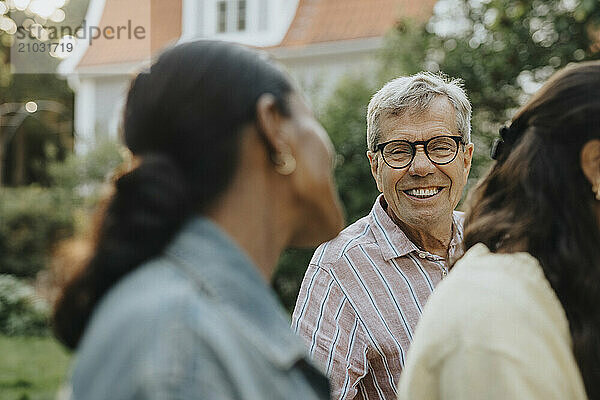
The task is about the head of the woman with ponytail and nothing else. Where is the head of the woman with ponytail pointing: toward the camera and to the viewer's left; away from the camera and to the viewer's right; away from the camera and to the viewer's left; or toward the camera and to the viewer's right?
away from the camera and to the viewer's right

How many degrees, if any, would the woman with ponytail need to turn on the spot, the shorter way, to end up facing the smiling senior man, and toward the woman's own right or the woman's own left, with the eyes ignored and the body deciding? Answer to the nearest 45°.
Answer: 0° — they already face them

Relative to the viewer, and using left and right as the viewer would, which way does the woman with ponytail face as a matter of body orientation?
facing away from the viewer and to the right of the viewer

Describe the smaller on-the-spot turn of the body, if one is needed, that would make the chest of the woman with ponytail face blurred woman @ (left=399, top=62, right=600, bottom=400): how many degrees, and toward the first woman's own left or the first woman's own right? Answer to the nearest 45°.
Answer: approximately 45° to the first woman's own right

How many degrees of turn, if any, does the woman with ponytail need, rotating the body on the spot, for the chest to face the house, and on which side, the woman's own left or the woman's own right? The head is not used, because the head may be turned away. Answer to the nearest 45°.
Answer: approximately 45° to the woman's own left

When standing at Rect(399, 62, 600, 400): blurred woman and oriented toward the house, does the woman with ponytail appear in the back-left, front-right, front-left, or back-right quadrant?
back-left
